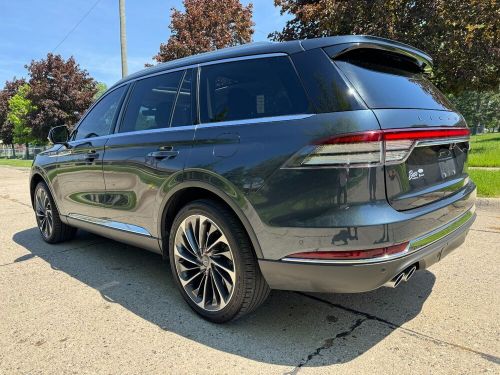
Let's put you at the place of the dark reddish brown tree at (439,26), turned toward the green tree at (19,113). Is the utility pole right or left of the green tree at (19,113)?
left

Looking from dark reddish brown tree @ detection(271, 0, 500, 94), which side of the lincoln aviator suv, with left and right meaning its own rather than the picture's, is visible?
right

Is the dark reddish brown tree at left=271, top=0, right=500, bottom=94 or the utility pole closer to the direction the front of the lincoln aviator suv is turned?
the utility pole

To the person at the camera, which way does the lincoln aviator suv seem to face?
facing away from the viewer and to the left of the viewer

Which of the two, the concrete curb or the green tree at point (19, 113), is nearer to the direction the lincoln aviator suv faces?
the green tree

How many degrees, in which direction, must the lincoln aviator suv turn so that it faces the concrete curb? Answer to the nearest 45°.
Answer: approximately 90° to its right

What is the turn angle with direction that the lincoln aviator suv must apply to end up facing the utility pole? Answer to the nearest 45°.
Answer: approximately 45° to its right

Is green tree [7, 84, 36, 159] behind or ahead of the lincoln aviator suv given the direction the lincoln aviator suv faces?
ahead

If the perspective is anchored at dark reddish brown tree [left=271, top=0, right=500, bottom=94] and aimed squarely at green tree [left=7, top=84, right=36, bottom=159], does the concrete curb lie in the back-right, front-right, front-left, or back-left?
back-left
